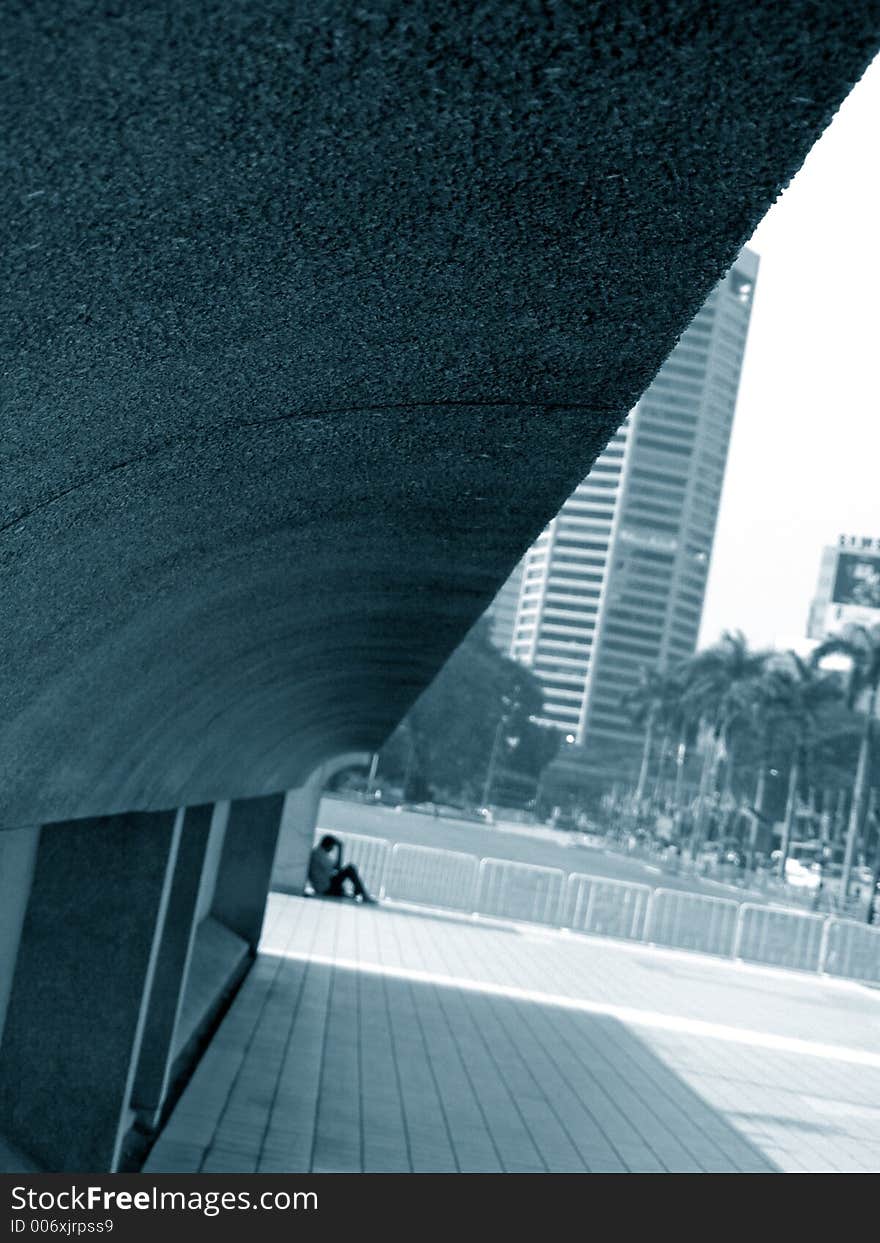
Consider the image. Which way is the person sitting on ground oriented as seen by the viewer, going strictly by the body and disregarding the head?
to the viewer's right

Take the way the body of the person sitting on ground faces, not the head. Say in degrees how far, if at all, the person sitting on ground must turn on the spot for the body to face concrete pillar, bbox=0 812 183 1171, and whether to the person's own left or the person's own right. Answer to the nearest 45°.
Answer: approximately 90° to the person's own right
